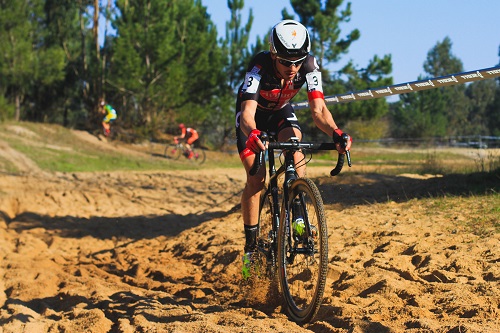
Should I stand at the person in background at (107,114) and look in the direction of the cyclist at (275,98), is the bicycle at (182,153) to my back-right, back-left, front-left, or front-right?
front-left

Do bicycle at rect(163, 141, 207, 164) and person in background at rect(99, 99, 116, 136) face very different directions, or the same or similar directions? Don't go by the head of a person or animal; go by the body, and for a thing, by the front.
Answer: same or similar directions

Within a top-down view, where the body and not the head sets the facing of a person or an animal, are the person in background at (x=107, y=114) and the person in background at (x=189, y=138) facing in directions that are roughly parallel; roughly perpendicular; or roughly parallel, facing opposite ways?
roughly parallel

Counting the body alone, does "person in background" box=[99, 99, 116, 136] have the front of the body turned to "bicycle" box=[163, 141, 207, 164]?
no

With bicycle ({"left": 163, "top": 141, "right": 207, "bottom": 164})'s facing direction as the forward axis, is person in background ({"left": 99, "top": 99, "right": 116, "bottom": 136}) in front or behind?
in front

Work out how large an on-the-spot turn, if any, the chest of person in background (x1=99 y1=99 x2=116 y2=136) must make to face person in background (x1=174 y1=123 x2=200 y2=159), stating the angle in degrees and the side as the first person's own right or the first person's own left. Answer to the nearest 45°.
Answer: approximately 135° to the first person's own left

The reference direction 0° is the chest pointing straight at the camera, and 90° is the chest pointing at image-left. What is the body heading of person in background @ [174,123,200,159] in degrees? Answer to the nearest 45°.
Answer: approximately 90°

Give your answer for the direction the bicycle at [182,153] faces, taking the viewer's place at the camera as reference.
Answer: facing to the left of the viewer

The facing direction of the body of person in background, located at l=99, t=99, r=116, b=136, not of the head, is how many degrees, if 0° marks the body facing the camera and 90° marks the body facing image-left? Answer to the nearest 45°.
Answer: approximately 90°

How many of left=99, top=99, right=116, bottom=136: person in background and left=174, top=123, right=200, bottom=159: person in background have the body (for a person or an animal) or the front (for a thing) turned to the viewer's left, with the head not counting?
2

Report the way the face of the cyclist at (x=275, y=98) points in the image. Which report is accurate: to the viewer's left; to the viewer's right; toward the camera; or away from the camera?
toward the camera

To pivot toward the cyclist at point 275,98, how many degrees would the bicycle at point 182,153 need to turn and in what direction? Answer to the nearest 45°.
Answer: approximately 90° to its left
